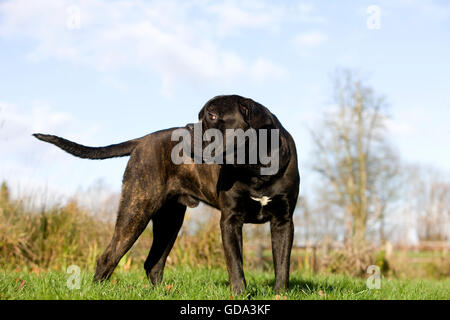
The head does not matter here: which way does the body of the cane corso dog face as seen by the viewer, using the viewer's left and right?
facing the viewer and to the right of the viewer
